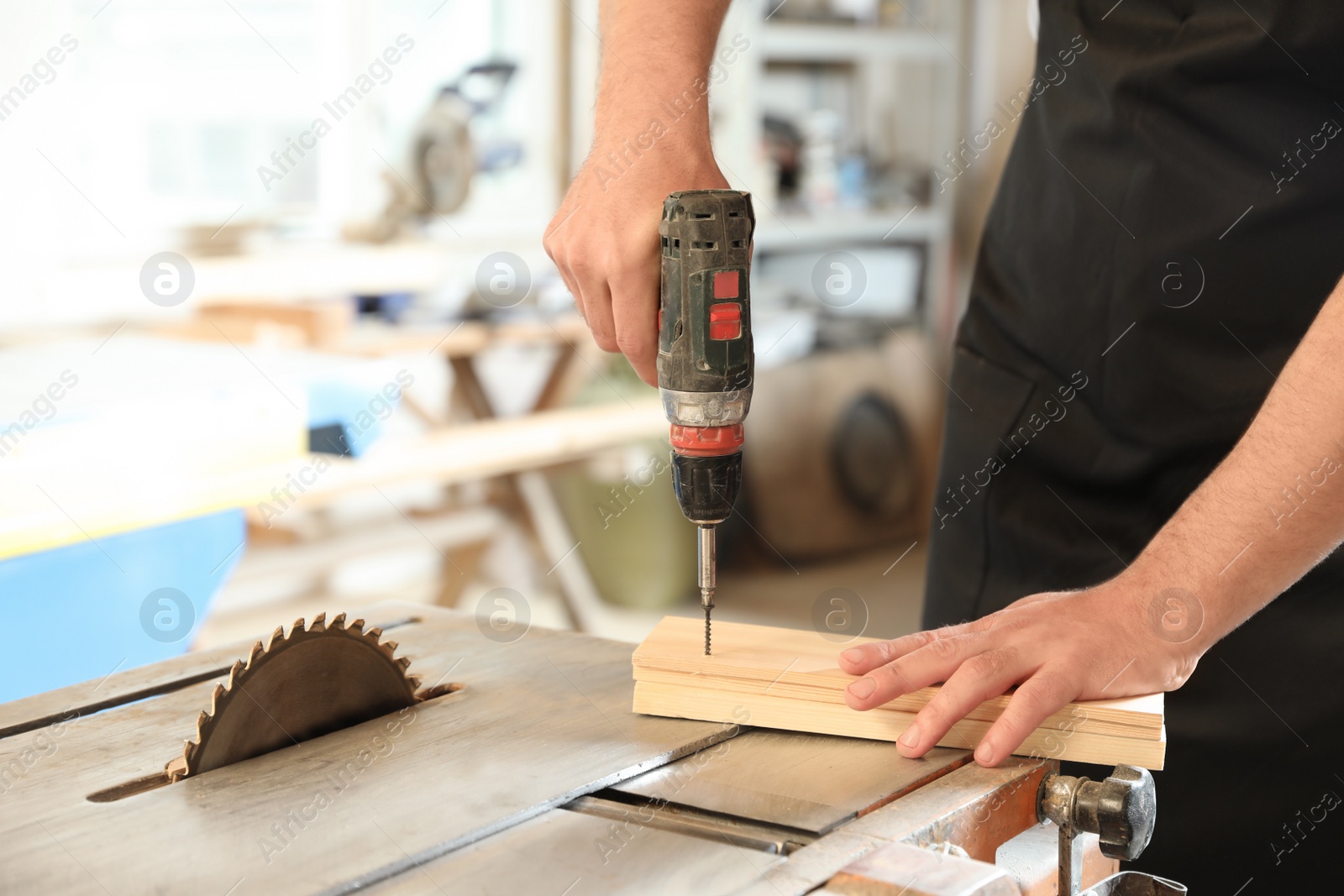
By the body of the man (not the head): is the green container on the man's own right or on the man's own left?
on the man's own right

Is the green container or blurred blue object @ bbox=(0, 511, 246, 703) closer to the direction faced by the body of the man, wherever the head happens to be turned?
the blurred blue object

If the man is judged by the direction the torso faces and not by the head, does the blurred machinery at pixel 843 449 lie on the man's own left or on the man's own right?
on the man's own right

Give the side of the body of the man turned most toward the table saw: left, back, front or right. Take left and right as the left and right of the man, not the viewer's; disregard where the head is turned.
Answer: front
